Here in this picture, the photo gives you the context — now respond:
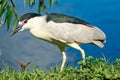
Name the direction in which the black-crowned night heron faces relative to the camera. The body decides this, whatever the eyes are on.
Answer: to the viewer's left
